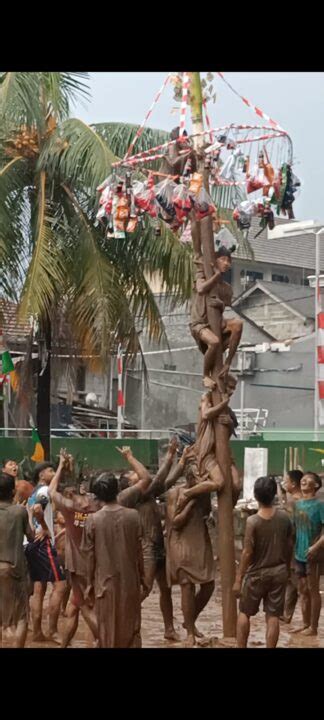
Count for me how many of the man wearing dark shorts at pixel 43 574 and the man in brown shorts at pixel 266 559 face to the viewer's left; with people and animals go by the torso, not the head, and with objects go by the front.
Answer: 0

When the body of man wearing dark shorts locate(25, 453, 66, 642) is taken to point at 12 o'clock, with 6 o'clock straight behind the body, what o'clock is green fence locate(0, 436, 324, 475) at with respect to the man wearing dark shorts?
The green fence is roughly at 11 o'clock from the man wearing dark shorts.

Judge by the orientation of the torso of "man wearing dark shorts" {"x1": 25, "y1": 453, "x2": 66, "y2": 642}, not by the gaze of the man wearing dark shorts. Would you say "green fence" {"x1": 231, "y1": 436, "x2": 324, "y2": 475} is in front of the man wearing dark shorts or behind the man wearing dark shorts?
in front

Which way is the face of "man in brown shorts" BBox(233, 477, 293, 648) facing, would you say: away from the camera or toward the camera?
away from the camera

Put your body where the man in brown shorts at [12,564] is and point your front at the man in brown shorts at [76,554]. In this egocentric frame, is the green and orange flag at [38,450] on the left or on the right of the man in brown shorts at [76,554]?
left

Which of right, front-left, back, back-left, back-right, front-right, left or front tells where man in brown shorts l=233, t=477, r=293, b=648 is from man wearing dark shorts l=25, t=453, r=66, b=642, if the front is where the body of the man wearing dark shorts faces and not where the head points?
right

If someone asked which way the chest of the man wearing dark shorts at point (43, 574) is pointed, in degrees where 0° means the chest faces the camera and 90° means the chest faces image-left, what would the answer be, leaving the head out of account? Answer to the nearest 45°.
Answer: approximately 225°

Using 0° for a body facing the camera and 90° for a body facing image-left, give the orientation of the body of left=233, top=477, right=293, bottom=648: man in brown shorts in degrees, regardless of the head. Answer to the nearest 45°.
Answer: approximately 180°
